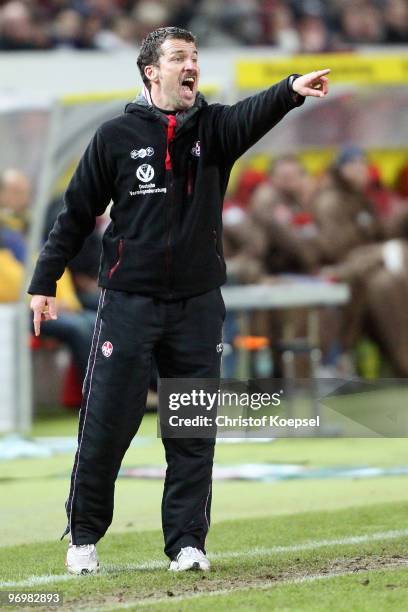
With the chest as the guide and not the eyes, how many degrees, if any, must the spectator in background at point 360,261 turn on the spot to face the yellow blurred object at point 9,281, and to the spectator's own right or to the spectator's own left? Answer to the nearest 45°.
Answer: approximately 90° to the spectator's own right

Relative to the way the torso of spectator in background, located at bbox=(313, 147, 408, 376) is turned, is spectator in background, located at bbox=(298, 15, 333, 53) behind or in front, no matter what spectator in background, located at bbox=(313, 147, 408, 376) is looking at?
behind

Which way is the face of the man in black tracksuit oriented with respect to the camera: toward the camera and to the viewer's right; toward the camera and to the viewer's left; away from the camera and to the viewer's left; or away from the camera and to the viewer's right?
toward the camera and to the viewer's right

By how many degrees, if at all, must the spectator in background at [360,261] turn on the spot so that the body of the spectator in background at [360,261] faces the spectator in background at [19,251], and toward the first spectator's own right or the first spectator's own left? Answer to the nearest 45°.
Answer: approximately 90° to the first spectator's own right
